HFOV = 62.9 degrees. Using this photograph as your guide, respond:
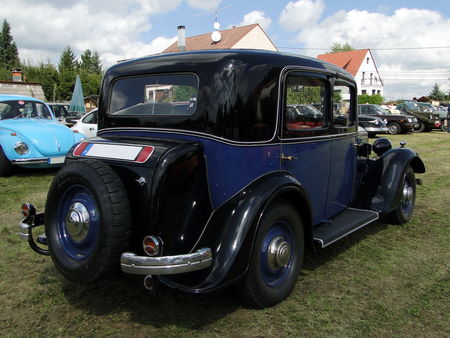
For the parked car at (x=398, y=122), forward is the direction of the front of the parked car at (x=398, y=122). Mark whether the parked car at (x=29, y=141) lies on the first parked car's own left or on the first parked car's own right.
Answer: on the first parked car's own right

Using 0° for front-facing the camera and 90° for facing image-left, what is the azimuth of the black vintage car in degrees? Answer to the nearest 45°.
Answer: approximately 225°

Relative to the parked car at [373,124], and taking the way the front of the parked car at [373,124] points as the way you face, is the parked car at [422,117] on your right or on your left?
on your left

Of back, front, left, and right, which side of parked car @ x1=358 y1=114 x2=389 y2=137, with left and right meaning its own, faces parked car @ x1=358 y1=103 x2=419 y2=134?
left

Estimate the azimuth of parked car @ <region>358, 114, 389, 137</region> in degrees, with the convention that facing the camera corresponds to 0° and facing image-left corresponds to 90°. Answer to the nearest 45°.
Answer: approximately 315°
